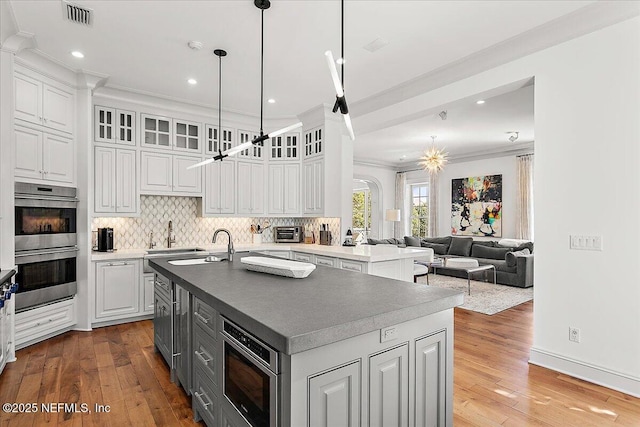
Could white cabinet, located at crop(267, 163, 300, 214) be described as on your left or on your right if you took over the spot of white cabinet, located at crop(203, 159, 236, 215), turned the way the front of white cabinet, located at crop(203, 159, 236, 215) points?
on your left

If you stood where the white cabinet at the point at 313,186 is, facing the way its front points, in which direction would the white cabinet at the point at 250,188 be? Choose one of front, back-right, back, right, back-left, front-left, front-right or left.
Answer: front-right

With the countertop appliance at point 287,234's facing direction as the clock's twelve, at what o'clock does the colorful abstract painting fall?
The colorful abstract painting is roughly at 8 o'clock from the countertop appliance.

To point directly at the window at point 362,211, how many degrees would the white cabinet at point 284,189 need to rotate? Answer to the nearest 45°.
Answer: approximately 135° to its left

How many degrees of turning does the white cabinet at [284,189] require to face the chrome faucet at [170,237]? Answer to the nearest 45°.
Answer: approximately 90° to its right

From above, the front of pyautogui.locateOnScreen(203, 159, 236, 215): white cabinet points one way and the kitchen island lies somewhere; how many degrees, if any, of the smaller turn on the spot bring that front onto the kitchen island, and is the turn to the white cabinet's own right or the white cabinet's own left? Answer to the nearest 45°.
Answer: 0° — it already faces it

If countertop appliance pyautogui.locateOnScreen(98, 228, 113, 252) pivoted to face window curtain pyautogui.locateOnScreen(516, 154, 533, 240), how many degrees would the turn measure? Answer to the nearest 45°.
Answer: approximately 45° to its left

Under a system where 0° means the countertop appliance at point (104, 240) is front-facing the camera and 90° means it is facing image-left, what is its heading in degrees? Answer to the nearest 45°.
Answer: approximately 315°

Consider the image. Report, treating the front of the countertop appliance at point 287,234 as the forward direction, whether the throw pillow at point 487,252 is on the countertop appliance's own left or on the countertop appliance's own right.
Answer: on the countertop appliance's own left
